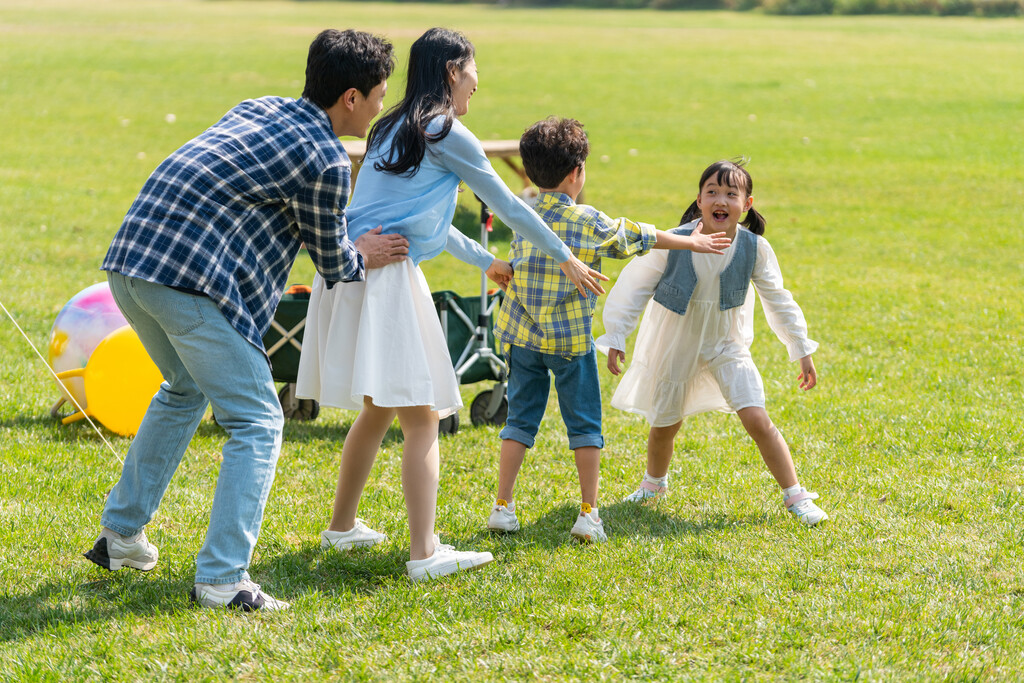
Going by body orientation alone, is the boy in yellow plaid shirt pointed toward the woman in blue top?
no

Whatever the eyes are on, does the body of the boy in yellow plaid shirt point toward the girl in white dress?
yes

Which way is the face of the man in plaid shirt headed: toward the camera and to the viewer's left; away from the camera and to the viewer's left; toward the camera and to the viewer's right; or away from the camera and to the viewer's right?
away from the camera and to the viewer's right

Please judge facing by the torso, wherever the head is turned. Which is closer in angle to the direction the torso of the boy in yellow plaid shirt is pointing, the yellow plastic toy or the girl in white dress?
the girl in white dress

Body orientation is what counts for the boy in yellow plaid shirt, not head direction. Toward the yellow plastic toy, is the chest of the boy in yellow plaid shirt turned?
no

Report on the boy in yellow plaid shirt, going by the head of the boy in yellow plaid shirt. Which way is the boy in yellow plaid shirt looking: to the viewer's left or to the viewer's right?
to the viewer's right

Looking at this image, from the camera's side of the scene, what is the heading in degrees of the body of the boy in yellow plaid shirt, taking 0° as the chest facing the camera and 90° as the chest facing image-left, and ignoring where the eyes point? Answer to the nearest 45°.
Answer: approximately 225°
